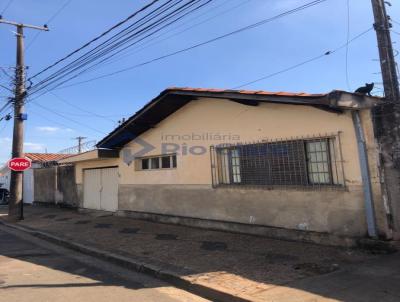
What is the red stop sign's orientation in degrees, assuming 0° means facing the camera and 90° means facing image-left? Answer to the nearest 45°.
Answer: approximately 0°

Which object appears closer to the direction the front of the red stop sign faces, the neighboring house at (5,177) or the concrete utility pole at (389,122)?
the concrete utility pole

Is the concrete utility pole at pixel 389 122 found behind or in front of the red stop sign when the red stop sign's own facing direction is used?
in front

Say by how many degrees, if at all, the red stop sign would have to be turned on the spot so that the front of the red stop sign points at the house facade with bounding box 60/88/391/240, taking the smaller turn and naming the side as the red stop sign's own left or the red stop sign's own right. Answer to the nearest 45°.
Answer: approximately 45° to the red stop sign's own left

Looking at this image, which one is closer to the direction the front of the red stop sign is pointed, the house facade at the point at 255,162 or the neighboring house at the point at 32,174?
the house facade

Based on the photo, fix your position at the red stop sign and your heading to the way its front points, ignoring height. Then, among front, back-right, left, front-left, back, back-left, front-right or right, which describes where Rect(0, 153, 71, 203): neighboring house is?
back

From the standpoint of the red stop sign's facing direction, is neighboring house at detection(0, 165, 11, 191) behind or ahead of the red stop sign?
behind
